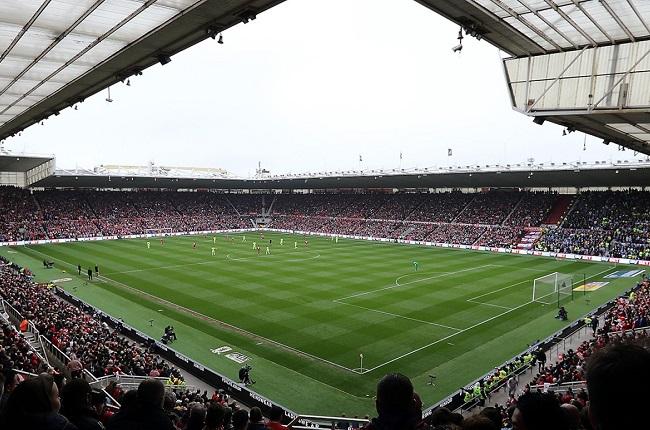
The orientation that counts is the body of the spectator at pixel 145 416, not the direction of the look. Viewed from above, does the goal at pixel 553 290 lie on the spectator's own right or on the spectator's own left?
on the spectator's own right

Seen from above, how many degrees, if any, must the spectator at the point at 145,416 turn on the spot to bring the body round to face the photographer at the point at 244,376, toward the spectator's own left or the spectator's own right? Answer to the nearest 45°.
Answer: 0° — they already face them

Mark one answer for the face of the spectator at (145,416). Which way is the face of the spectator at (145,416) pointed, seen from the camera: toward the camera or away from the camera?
away from the camera

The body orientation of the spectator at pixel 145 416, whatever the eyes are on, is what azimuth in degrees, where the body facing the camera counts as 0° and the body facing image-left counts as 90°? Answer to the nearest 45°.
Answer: approximately 180°
